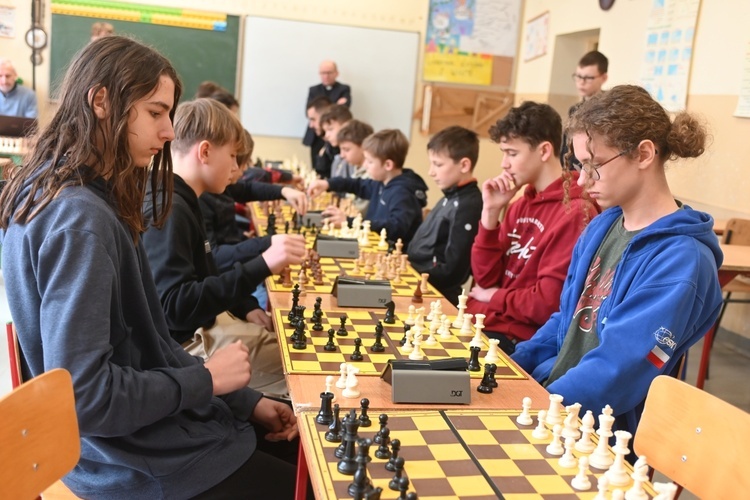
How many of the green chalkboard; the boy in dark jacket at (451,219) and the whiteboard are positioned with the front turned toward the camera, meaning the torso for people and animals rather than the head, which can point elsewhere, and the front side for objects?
2

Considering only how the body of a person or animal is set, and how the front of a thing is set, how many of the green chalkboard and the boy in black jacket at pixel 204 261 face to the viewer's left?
0

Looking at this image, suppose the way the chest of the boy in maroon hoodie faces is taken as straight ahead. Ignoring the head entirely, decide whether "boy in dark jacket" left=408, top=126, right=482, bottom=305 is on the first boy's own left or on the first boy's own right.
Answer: on the first boy's own right

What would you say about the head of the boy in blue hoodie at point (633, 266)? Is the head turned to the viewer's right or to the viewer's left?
to the viewer's left

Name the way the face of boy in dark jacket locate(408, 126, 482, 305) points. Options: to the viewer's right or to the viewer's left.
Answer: to the viewer's left

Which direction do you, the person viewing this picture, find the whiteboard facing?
facing the viewer

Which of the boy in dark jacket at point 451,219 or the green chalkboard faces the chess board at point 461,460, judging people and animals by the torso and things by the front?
the green chalkboard

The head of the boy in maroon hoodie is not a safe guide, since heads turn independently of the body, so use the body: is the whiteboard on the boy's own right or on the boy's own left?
on the boy's own right

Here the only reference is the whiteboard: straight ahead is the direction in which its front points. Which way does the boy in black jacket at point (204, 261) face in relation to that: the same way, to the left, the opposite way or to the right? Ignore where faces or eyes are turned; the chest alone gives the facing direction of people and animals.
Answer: to the left

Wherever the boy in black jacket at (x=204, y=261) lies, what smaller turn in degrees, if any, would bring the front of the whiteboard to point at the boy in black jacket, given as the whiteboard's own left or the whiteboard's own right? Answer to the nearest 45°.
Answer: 0° — it already faces them

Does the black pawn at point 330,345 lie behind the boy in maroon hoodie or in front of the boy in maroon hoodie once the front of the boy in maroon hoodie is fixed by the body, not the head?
in front

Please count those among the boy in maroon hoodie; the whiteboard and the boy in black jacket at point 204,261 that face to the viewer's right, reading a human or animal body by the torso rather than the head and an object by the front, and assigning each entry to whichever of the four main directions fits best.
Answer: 1

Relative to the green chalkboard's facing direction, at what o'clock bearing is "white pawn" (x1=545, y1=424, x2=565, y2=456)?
The white pawn is roughly at 12 o'clock from the green chalkboard.

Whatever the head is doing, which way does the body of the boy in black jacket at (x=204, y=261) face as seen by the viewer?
to the viewer's right

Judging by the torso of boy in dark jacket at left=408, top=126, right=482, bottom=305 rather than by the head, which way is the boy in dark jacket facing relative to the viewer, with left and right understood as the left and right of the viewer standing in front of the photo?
facing to the left of the viewer

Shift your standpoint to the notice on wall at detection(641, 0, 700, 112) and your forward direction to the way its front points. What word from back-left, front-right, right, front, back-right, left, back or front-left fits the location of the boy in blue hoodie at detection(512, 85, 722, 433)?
front-left

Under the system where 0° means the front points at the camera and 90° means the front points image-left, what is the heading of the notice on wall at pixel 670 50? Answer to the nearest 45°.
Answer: approximately 45°

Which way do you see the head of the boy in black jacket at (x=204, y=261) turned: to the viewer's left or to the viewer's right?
to the viewer's right
